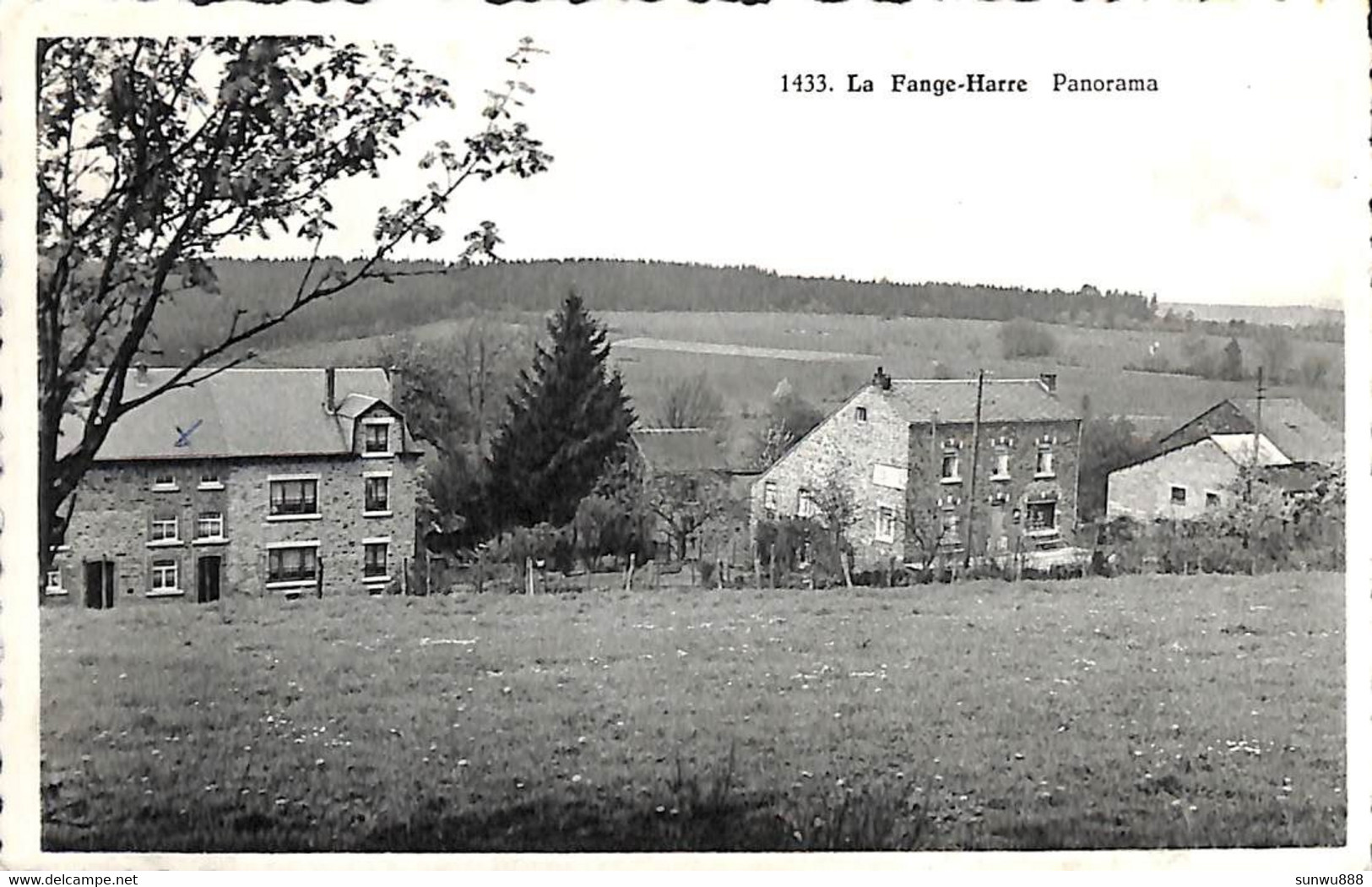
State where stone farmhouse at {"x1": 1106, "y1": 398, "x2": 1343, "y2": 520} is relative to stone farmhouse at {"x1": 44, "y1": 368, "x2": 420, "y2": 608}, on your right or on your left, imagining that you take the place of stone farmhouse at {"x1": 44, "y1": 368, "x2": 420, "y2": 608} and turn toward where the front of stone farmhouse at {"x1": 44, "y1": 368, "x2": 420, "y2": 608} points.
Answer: on your left

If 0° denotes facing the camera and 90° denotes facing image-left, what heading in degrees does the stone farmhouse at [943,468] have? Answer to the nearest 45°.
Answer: approximately 315°

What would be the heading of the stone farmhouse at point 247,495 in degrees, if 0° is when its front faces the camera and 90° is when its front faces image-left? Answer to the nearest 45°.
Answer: approximately 0°

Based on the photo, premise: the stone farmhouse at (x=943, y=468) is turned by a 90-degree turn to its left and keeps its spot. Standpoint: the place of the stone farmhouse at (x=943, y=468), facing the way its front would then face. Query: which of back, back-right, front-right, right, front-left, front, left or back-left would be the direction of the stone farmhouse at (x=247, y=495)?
back-left

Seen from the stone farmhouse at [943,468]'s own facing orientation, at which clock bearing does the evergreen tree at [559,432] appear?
The evergreen tree is roughly at 4 o'clock from the stone farmhouse.

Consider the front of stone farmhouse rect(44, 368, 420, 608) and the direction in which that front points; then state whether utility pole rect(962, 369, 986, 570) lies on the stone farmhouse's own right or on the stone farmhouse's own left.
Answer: on the stone farmhouse's own left
